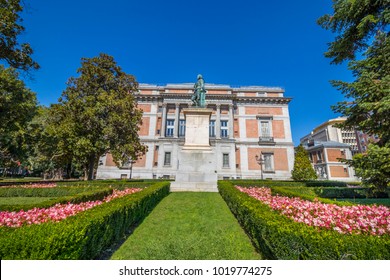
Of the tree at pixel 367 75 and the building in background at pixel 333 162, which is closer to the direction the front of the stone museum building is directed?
the tree

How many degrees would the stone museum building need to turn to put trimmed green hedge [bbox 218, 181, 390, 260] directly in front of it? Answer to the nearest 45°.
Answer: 0° — it already faces it

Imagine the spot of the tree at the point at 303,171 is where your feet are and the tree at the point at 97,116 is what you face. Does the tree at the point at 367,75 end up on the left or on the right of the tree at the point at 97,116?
left

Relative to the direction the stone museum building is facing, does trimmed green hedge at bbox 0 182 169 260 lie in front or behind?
in front

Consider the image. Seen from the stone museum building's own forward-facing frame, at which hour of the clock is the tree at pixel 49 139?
The tree is roughly at 2 o'clock from the stone museum building.

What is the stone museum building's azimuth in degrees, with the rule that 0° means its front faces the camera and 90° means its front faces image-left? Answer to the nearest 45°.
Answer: approximately 0°

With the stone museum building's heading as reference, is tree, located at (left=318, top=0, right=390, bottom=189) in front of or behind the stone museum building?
in front

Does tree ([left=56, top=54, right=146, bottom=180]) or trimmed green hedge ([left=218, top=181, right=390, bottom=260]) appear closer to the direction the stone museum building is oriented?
the trimmed green hedge

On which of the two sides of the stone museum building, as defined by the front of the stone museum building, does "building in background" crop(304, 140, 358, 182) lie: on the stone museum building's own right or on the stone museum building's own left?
on the stone museum building's own left

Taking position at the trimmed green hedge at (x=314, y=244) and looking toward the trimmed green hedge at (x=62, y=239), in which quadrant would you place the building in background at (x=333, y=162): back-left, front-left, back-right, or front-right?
back-right

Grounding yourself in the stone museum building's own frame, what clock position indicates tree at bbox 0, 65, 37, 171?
The tree is roughly at 2 o'clock from the stone museum building.
